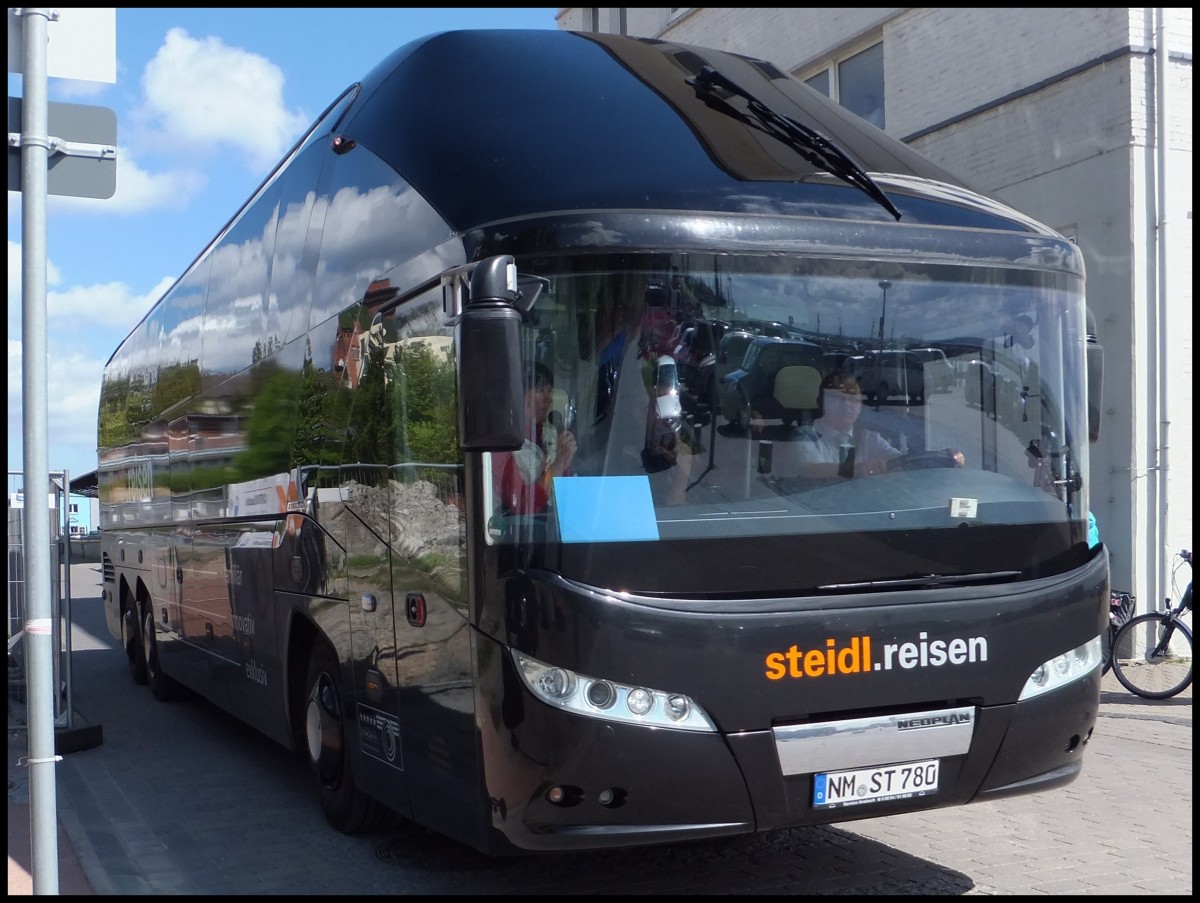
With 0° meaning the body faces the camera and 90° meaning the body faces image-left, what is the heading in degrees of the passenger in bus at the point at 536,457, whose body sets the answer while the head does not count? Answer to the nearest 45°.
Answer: approximately 315°

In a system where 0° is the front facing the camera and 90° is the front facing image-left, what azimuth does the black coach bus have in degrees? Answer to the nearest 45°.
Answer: approximately 315°

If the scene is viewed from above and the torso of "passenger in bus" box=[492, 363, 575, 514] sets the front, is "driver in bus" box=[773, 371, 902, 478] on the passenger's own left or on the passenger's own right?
on the passenger's own left

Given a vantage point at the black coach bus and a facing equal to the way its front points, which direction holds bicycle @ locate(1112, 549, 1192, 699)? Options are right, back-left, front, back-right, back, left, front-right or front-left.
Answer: left

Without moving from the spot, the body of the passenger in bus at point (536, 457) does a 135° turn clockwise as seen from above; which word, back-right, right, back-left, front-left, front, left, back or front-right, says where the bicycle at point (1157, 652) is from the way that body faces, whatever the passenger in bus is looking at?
back-right
